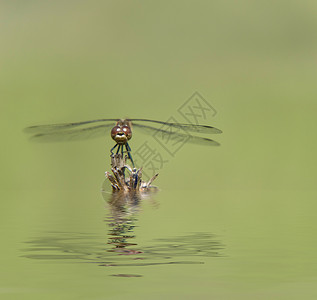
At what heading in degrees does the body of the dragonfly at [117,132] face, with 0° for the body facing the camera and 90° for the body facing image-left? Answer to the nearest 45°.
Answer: approximately 0°
